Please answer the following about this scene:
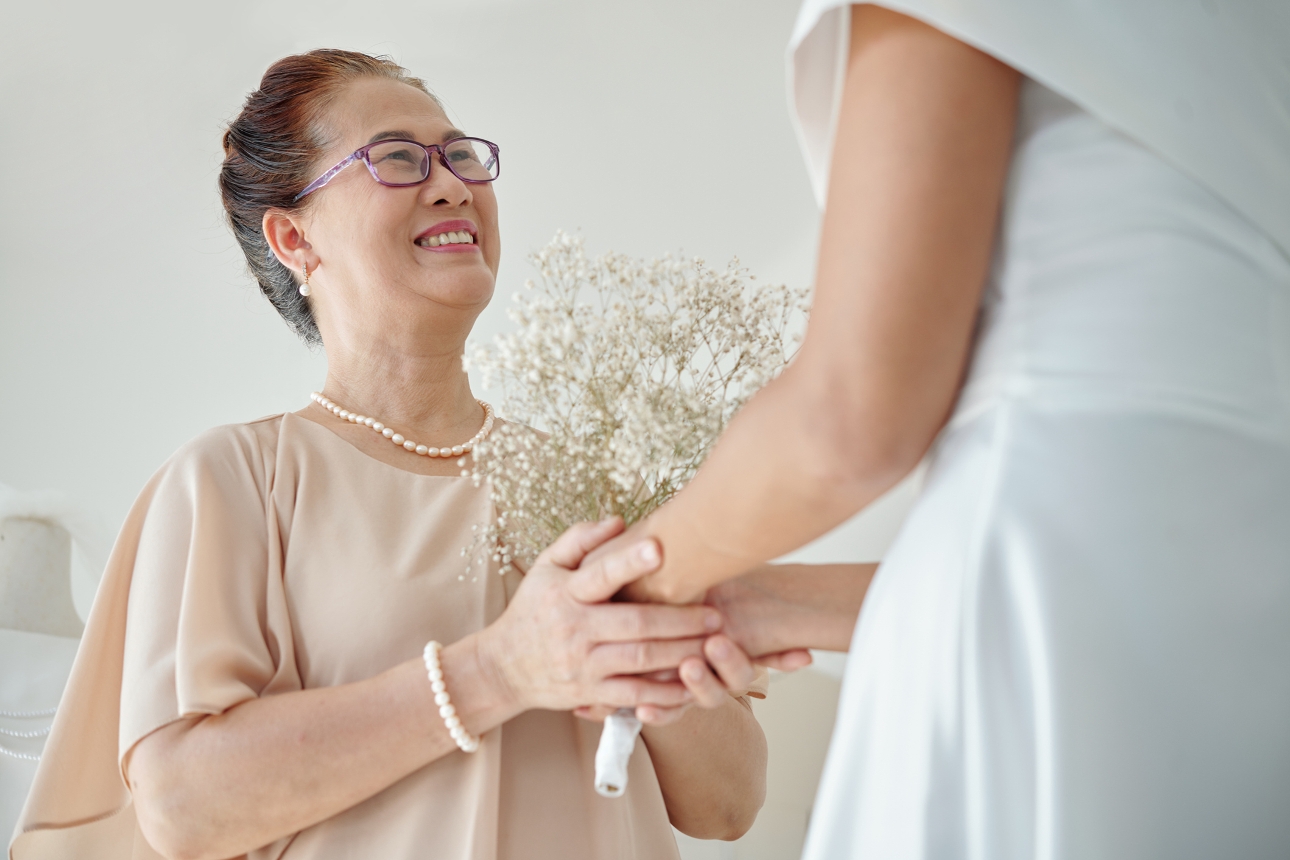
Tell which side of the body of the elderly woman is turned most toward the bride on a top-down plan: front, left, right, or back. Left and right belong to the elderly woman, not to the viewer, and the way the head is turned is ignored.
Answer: front

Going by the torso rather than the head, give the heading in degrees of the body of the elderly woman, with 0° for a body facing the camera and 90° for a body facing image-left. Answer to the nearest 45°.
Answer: approximately 315°
